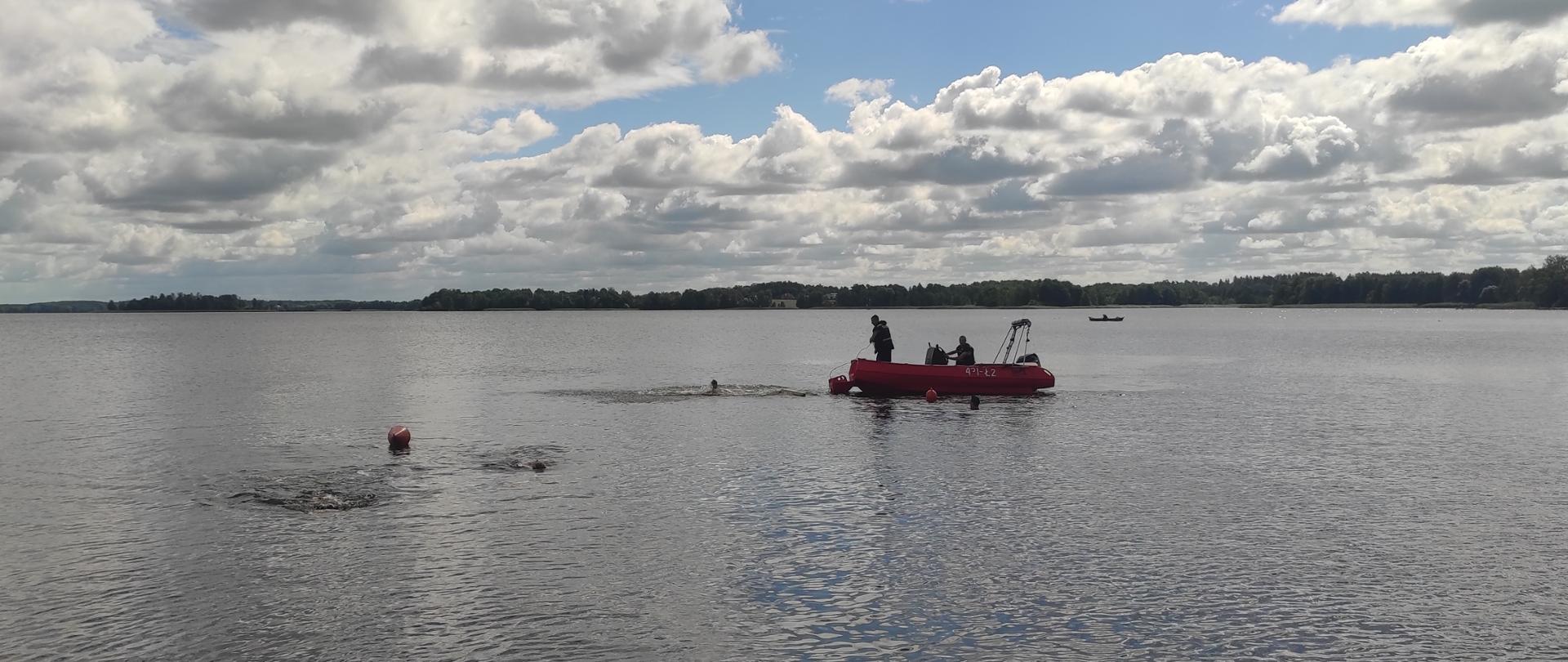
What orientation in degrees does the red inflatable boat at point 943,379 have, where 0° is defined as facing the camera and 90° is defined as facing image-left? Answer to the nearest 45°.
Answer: approximately 90°

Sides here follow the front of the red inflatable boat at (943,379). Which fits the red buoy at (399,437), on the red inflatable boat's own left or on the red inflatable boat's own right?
on the red inflatable boat's own left
